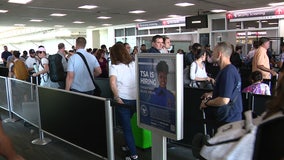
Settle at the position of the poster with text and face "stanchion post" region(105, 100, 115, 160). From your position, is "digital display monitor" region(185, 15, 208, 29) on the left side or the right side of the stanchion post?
right

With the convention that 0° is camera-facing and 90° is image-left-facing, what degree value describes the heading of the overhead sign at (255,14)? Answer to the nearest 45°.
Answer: approximately 45°

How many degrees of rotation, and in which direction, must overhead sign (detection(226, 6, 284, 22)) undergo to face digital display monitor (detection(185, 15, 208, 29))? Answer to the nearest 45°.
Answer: approximately 45° to its right

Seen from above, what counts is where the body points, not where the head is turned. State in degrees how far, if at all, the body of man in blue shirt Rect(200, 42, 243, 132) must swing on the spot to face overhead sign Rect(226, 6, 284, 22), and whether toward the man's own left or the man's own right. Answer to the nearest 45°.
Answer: approximately 90° to the man's own right

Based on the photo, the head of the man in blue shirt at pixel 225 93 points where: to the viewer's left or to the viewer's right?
to the viewer's left

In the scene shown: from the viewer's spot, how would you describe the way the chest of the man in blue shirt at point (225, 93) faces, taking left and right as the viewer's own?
facing to the left of the viewer

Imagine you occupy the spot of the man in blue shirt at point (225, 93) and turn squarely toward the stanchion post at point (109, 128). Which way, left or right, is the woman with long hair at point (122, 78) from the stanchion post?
right

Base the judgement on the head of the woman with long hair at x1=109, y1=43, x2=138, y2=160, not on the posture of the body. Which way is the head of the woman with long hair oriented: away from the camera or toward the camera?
away from the camera

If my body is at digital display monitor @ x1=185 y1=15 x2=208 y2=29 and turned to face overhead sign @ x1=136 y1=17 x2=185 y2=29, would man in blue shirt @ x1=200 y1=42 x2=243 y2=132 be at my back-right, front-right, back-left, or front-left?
back-left

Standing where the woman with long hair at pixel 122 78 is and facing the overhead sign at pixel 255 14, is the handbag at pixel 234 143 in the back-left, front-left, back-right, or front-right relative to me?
back-right
